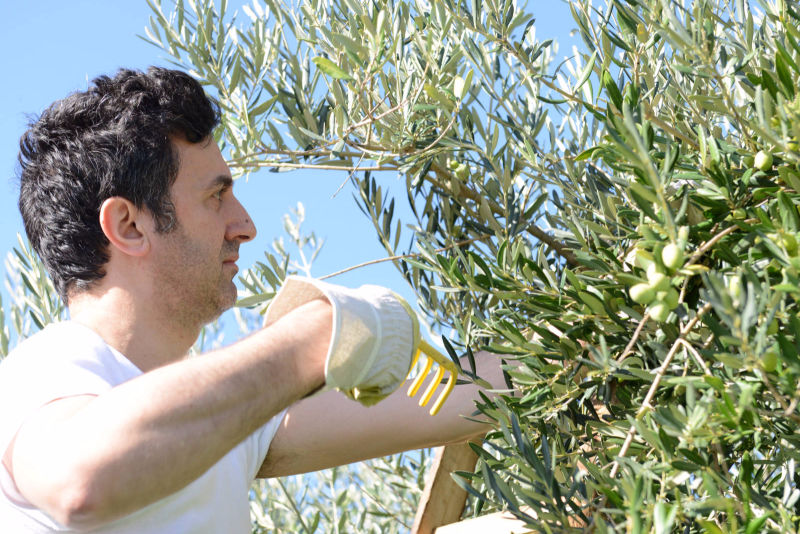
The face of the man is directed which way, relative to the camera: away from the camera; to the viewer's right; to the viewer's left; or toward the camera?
to the viewer's right

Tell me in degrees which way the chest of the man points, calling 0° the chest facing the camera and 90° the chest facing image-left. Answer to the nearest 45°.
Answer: approximately 270°
